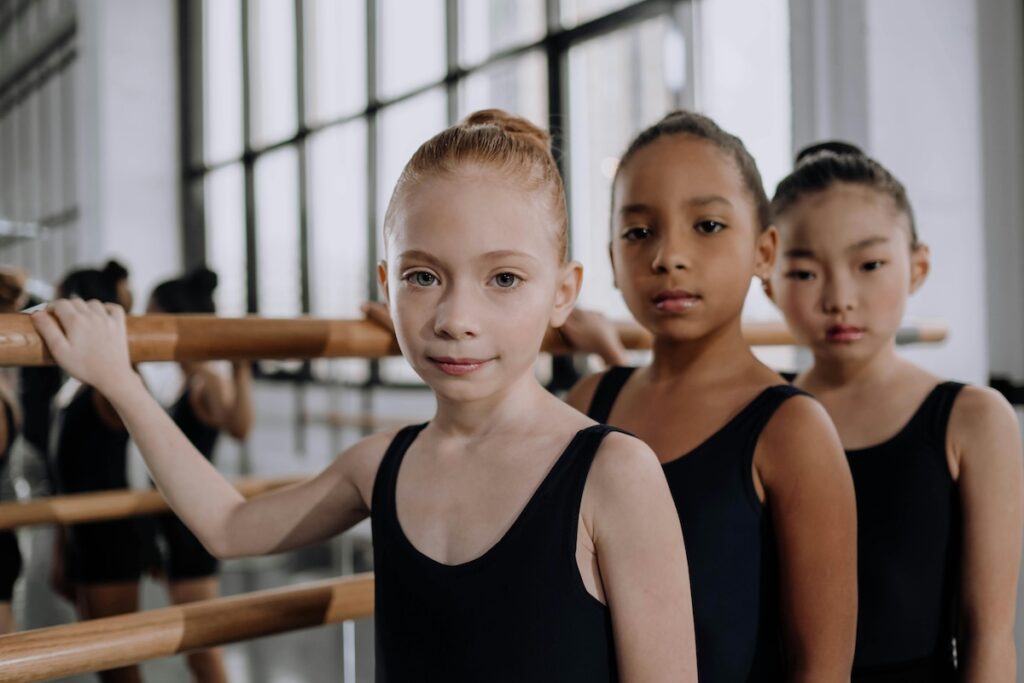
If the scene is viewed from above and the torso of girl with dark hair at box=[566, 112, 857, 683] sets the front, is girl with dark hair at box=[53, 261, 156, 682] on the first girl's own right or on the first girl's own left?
on the first girl's own right

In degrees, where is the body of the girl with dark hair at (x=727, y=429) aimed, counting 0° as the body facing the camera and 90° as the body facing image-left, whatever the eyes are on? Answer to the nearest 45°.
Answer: approximately 45°
